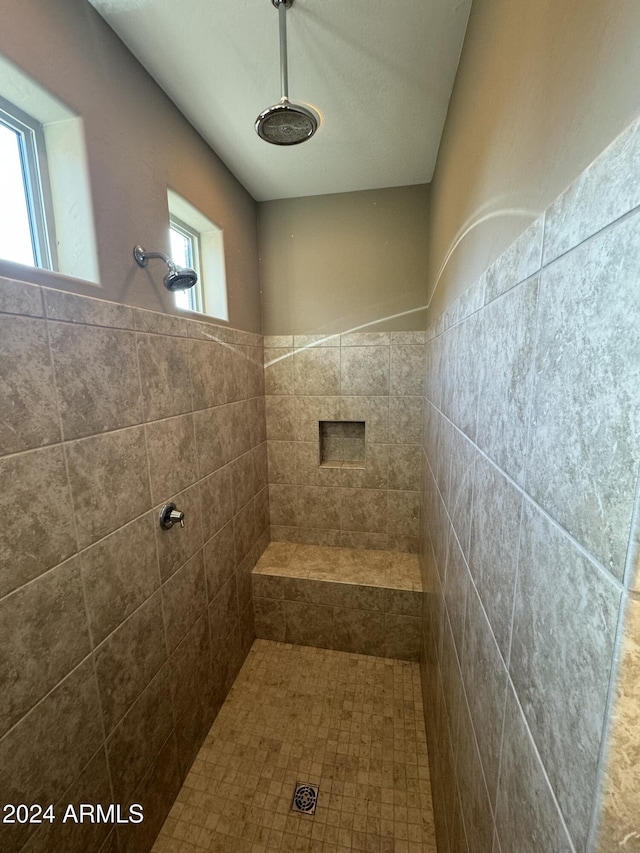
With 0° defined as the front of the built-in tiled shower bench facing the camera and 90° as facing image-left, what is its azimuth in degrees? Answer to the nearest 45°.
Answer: approximately 0°
